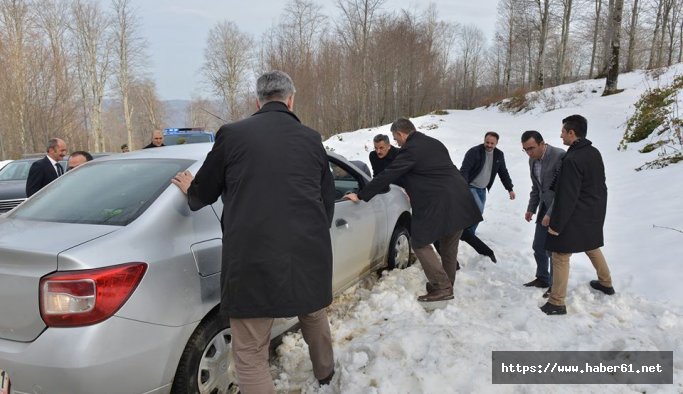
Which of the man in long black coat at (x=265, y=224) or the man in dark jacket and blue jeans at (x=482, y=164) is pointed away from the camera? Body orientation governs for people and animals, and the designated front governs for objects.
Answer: the man in long black coat

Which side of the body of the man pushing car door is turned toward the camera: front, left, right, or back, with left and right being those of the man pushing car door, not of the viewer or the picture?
left

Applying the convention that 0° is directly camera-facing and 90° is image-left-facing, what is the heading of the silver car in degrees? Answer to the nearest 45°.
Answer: approximately 225°

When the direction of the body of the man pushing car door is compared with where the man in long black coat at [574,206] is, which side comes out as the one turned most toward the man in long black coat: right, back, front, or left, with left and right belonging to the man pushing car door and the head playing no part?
back

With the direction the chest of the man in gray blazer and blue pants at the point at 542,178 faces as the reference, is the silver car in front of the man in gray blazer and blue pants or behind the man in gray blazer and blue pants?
in front

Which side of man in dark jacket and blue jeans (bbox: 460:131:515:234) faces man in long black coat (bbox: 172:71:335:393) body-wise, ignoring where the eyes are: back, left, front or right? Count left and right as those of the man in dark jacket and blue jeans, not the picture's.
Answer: front

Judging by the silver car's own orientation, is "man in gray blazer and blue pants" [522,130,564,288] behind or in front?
in front

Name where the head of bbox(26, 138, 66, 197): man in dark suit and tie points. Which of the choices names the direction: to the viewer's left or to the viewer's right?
to the viewer's right

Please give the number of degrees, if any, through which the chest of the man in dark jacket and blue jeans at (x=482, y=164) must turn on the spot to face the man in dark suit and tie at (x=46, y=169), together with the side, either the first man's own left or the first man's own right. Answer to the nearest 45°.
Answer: approximately 45° to the first man's own right

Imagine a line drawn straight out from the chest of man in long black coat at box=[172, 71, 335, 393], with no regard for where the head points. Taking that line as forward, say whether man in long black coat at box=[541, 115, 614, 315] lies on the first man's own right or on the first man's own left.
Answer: on the first man's own right

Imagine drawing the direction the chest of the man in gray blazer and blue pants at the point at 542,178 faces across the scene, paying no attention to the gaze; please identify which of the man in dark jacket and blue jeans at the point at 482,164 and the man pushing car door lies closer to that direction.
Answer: the man pushing car door

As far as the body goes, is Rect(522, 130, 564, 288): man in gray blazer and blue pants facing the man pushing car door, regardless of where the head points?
yes

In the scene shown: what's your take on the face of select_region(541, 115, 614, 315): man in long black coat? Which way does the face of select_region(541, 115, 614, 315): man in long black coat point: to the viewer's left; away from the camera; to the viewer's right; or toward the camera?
to the viewer's left

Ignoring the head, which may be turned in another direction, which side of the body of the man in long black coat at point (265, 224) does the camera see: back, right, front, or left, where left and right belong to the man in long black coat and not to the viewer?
back
